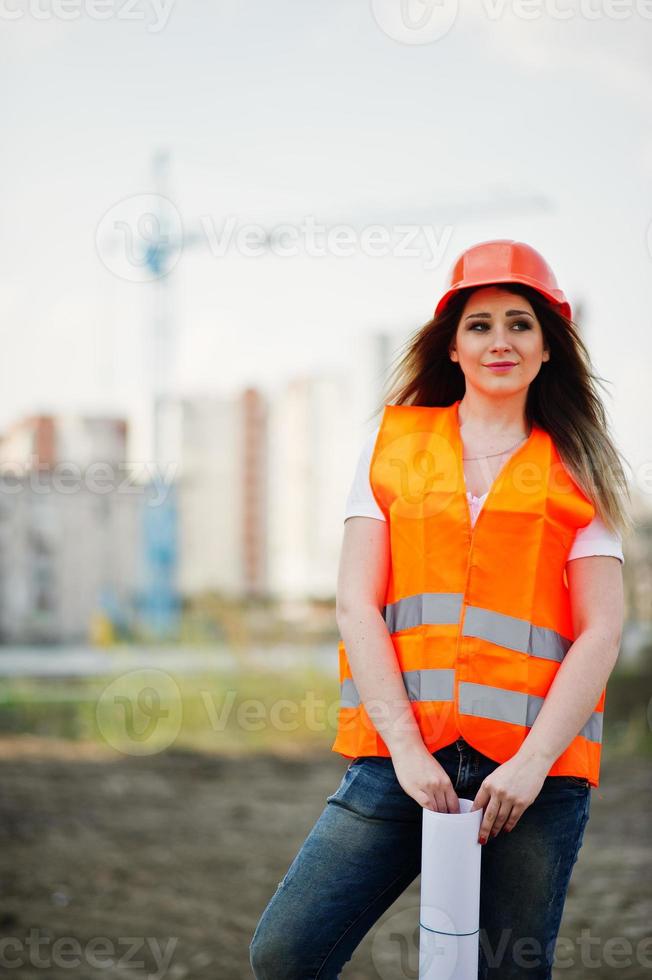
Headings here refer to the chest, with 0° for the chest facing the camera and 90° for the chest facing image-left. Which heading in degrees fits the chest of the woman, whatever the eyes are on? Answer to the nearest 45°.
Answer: approximately 0°
